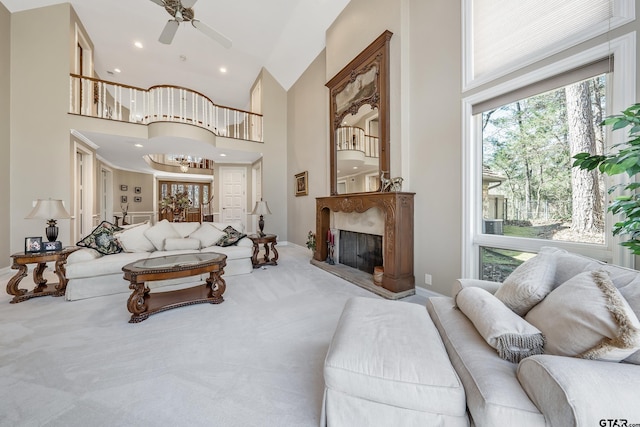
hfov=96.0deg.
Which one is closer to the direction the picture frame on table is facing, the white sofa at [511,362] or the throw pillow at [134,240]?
the white sofa

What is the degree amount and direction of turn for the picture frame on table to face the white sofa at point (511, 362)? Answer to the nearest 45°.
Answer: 0° — it already faces it

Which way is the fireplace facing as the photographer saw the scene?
facing the viewer and to the left of the viewer

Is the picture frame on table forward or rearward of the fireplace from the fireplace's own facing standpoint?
forward

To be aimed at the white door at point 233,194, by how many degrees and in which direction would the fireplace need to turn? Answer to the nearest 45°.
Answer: approximately 90° to its right

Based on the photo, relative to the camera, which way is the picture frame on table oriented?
toward the camera

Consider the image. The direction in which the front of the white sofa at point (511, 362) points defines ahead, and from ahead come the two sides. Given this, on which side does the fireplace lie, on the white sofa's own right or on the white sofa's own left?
on the white sofa's own right

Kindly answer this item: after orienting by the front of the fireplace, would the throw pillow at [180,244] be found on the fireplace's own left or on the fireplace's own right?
on the fireplace's own right

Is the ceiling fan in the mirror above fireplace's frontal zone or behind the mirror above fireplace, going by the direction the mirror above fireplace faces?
frontal zone
